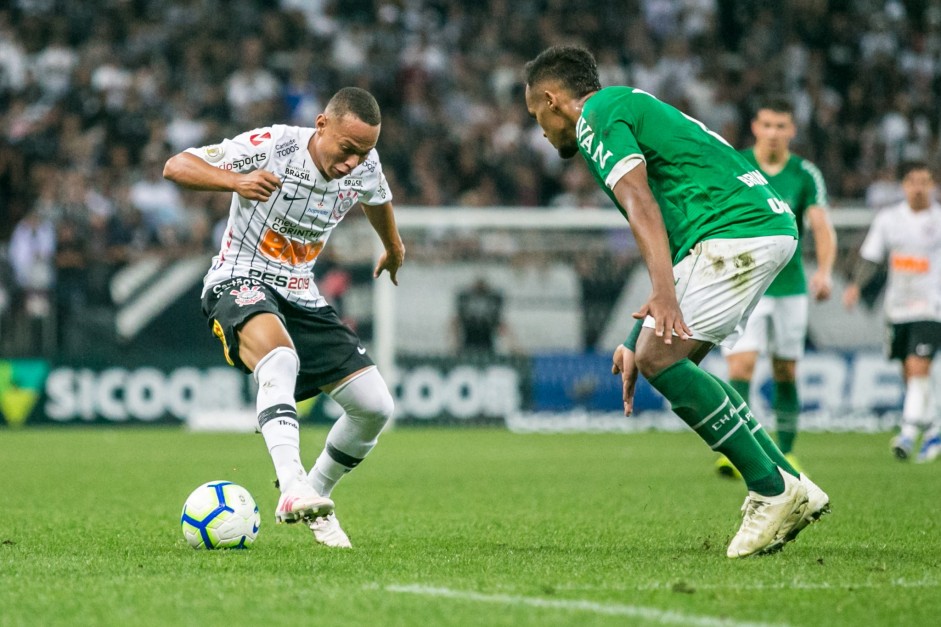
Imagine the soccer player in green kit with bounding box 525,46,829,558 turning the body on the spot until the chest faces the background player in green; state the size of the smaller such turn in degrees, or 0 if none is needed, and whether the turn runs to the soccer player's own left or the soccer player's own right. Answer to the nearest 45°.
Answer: approximately 90° to the soccer player's own right

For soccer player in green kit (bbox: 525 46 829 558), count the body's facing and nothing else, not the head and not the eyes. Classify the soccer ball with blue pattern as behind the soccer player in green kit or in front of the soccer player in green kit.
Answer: in front

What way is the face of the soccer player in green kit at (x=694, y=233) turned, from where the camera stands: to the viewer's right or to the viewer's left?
to the viewer's left

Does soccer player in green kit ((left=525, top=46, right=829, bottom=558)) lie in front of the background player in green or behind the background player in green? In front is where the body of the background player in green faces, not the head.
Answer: in front

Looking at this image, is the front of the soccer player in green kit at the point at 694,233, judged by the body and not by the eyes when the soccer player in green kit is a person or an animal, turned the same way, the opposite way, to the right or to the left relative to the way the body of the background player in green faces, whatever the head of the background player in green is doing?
to the right

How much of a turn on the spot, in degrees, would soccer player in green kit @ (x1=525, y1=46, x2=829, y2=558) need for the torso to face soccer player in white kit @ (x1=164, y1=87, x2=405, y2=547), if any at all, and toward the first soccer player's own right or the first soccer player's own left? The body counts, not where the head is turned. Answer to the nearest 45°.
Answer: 0° — they already face them

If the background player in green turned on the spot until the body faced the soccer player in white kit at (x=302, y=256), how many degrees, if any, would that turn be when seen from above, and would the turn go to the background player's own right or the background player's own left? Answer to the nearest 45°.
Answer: approximately 45° to the background player's own right

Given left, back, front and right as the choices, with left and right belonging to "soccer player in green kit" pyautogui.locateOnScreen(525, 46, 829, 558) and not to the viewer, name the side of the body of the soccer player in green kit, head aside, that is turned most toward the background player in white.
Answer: right

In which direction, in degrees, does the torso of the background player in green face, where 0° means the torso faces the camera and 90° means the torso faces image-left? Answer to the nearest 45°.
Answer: approximately 0°

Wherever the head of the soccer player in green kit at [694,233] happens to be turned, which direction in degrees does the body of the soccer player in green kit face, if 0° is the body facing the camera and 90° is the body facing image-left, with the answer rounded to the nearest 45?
approximately 90°
